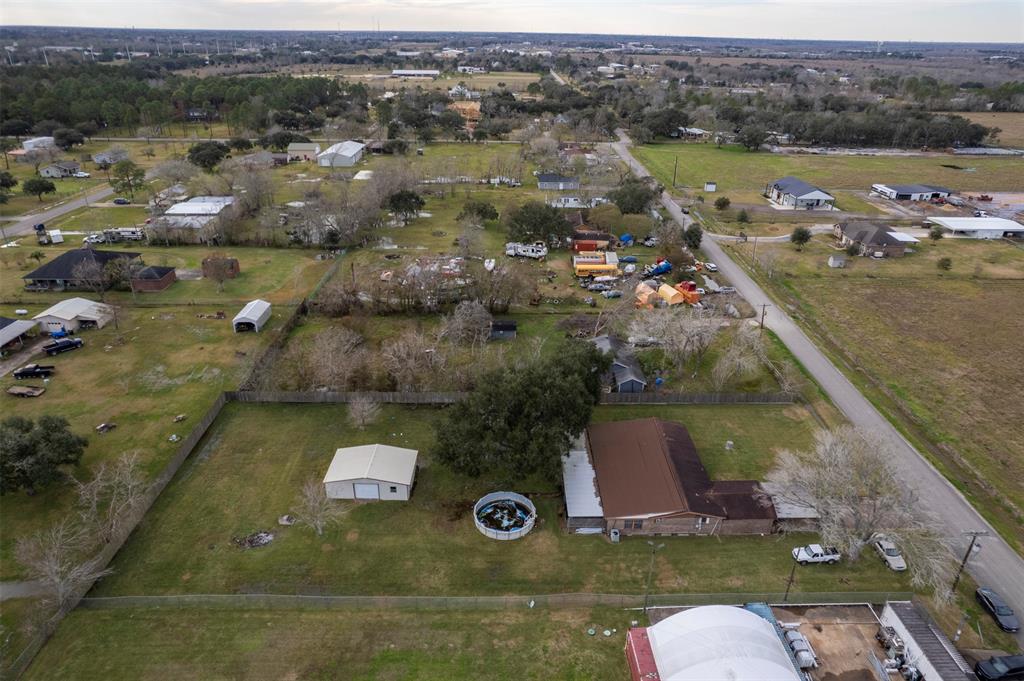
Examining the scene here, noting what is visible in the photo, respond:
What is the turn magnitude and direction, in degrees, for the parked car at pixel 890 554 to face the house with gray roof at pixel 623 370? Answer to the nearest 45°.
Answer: approximately 135° to its right

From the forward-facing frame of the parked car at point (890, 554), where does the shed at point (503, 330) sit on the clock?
The shed is roughly at 5 o'clock from the parked car.

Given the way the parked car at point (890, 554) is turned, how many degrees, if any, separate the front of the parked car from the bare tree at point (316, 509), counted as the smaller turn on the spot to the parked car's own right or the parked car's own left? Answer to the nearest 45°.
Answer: approximately 90° to the parked car's own right

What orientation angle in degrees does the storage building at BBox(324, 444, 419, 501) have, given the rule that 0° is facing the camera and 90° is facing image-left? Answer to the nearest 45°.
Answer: approximately 0°

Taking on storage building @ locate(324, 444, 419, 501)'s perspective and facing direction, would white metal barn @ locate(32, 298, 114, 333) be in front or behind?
behind

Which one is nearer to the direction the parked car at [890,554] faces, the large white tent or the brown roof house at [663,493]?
the large white tent

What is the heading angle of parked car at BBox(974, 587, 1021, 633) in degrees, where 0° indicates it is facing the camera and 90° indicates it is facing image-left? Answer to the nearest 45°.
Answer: approximately 315°

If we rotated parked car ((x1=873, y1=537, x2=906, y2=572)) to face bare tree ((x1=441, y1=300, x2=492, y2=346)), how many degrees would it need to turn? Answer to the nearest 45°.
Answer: approximately 135° to its right

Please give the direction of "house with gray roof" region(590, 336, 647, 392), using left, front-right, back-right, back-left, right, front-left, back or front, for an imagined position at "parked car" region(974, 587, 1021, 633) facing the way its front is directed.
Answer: back-right

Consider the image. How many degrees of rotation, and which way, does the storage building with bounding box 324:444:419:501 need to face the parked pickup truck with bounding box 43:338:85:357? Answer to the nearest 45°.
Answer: approximately 135° to its right

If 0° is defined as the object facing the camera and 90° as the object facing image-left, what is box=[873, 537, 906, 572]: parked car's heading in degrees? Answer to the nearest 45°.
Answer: approximately 315°
